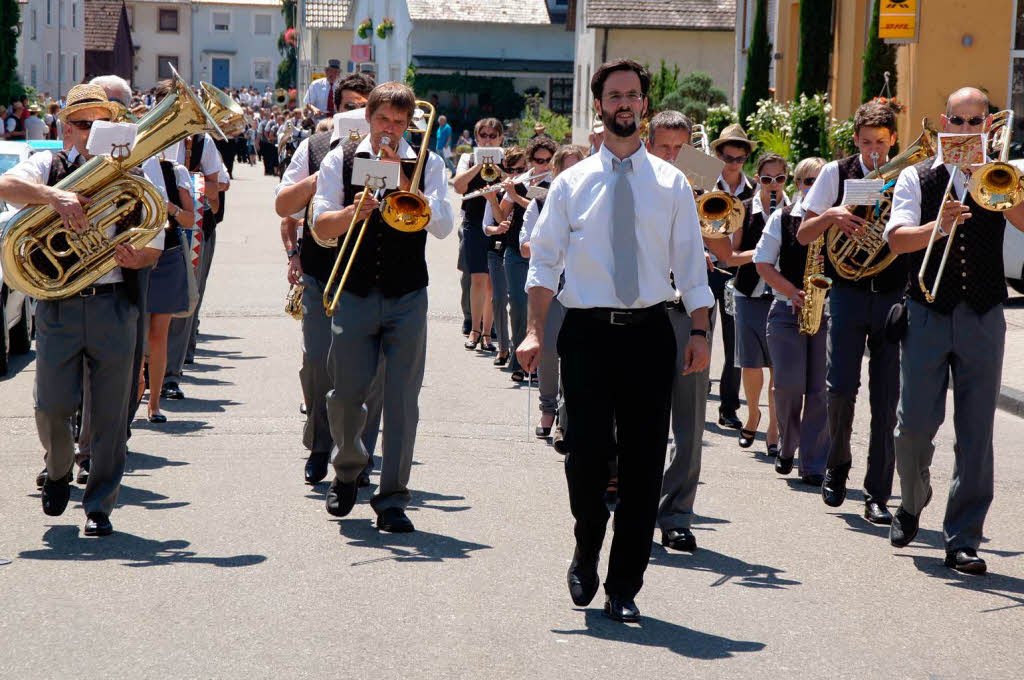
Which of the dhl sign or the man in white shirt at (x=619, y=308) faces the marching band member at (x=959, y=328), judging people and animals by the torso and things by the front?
the dhl sign

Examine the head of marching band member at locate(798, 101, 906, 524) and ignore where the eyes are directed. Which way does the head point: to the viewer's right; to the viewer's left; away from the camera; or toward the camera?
toward the camera

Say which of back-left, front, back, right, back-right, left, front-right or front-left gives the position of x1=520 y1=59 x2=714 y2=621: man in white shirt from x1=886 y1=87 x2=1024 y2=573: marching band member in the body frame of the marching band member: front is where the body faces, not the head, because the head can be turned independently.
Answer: front-right

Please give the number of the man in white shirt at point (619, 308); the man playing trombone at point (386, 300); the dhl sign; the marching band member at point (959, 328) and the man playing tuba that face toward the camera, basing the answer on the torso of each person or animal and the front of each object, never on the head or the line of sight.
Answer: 5

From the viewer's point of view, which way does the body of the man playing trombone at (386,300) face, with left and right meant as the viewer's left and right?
facing the viewer

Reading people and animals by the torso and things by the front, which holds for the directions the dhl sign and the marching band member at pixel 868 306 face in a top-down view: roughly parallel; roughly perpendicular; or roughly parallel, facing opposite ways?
roughly parallel

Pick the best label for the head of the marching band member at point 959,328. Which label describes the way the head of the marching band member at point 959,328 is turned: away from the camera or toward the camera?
toward the camera

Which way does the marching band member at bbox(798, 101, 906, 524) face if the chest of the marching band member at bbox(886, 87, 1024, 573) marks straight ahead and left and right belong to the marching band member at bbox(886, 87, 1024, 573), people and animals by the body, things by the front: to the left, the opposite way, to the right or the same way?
the same way

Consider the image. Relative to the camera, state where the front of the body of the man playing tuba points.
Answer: toward the camera

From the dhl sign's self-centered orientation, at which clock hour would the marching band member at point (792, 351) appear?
The marching band member is roughly at 12 o'clock from the dhl sign.

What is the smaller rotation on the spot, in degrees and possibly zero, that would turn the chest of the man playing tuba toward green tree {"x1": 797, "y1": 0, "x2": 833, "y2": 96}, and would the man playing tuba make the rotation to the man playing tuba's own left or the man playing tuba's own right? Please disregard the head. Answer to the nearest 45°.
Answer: approximately 135° to the man playing tuba's own left

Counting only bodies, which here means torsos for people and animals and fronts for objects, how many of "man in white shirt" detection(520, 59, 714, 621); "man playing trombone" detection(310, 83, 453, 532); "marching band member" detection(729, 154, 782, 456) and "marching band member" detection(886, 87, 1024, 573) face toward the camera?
4

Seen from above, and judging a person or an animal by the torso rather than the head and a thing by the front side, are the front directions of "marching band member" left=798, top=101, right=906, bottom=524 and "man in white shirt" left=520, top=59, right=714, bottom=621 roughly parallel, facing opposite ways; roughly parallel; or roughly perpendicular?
roughly parallel

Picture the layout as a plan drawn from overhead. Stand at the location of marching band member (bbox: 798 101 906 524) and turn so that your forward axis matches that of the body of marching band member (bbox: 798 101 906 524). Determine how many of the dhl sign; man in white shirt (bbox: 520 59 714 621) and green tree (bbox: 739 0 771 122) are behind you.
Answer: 2

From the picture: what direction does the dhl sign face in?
toward the camera

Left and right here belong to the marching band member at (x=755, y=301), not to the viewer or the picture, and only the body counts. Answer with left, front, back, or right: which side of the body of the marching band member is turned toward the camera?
front

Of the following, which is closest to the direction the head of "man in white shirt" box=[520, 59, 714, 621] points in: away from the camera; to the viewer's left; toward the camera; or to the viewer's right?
toward the camera

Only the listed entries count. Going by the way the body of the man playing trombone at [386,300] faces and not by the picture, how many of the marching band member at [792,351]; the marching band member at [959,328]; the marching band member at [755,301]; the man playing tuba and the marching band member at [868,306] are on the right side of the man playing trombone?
1
